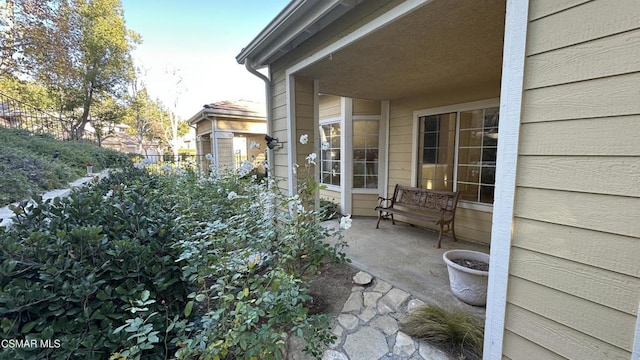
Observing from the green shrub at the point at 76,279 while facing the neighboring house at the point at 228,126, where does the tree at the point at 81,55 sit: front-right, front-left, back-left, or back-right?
front-left

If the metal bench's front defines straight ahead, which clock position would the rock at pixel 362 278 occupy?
The rock is roughly at 11 o'clock from the metal bench.

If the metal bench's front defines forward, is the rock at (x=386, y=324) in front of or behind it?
in front

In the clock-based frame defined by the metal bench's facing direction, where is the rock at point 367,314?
The rock is roughly at 11 o'clock from the metal bench.

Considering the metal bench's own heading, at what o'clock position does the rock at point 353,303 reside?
The rock is roughly at 11 o'clock from the metal bench.

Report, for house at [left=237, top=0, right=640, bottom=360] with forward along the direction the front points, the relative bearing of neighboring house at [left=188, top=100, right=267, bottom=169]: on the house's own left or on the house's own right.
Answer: on the house's own right

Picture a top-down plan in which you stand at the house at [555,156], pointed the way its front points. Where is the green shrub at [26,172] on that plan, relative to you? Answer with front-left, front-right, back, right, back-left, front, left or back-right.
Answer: front-right

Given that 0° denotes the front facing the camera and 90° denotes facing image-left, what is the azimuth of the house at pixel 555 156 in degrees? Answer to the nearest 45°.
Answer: approximately 45°
